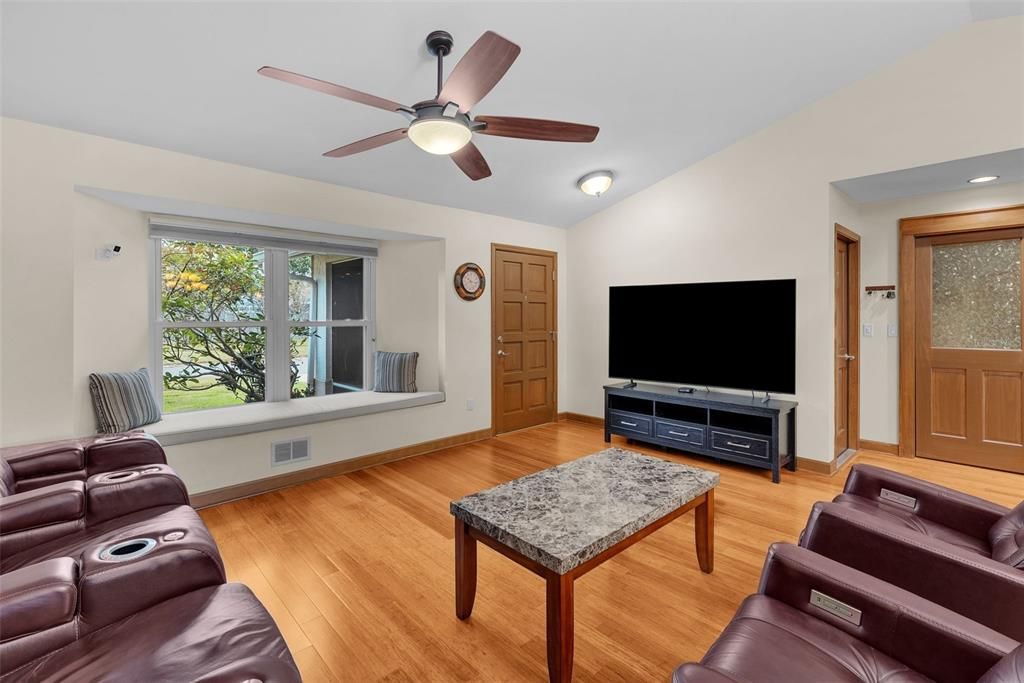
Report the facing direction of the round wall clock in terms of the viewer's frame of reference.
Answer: facing the viewer and to the right of the viewer

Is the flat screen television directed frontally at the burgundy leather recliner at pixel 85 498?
yes

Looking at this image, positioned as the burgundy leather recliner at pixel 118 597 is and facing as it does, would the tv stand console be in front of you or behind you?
in front

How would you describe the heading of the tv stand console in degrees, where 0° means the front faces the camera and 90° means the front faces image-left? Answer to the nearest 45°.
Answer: approximately 45°

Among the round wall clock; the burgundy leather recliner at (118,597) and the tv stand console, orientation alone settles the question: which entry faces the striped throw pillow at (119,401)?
the tv stand console

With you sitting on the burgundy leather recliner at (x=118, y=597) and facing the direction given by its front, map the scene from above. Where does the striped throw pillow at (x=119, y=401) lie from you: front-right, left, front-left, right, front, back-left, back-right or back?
left

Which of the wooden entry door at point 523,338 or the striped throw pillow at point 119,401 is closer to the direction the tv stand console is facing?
the striped throw pillow

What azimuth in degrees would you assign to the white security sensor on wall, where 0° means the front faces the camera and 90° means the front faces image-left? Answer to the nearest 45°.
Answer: approximately 315°

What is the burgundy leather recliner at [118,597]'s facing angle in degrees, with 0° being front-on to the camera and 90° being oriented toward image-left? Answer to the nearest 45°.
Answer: approximately 270°

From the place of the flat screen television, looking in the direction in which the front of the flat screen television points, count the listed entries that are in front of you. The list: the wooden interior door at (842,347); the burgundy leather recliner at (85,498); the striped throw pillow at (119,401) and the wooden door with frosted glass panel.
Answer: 2

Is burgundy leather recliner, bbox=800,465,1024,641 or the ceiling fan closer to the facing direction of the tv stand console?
the ceiling fan

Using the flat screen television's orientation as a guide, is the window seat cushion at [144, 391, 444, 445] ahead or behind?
ahead

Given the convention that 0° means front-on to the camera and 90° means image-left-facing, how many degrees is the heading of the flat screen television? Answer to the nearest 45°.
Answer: approximately 45°

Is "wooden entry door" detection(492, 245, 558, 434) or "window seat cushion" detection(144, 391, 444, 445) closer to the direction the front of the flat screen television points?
the window seat cushion
